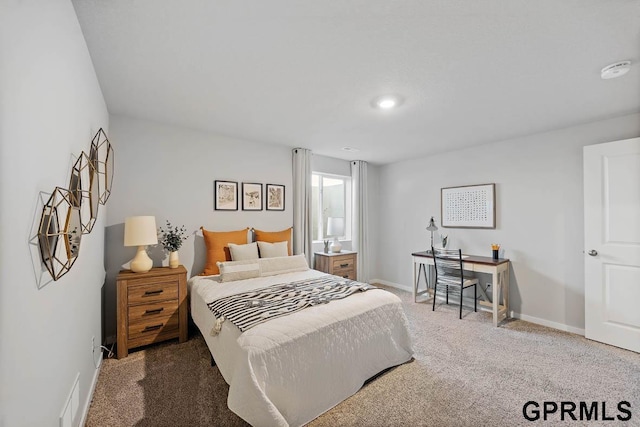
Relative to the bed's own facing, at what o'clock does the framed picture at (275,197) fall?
The framed picture is roughly at 7 o'clock from the bed.

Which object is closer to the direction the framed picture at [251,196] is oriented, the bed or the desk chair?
the bed

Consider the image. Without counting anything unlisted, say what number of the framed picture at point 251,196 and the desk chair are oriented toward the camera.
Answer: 1

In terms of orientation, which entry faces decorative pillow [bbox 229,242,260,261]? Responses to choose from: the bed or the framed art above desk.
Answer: the framed art above desk

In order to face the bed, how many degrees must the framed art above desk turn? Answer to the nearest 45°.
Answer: approximately 45° to its left

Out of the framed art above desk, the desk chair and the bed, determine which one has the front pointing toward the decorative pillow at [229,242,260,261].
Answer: the framed art above desk

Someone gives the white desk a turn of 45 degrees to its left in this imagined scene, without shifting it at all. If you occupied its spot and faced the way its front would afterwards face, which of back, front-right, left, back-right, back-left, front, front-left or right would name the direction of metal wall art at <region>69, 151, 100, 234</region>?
front-right

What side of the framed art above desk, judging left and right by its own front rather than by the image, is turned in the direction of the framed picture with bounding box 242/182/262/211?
front

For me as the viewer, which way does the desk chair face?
facing away from the viewer and to the right of the viewer

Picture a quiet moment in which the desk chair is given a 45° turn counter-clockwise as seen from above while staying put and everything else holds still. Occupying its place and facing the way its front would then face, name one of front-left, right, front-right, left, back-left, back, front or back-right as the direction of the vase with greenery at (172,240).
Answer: back-left

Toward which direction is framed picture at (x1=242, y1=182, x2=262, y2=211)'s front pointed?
toward the camera

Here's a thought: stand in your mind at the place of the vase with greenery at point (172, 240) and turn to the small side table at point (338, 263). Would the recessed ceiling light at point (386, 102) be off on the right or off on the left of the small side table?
right

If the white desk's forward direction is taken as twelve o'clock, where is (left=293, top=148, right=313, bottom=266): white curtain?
The white curtain is roughly at 1 o'clock from the white desk.

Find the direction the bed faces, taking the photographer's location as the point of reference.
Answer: facing the viewer and to the right of the viewer

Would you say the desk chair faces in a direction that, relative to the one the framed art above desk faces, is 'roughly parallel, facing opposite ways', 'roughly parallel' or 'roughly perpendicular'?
roughly parallel, facing opposite ways
